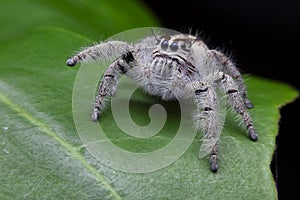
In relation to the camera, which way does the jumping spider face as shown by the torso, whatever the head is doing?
toward the camera
